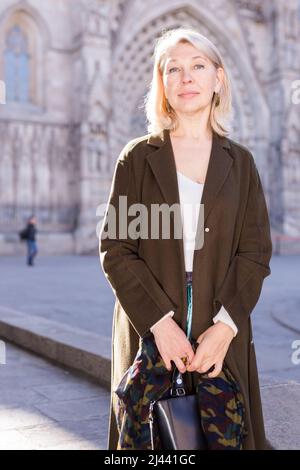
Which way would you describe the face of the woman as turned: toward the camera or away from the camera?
toward the camera

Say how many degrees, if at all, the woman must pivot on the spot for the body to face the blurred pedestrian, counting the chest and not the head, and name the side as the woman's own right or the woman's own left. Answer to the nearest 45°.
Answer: approximately 180°

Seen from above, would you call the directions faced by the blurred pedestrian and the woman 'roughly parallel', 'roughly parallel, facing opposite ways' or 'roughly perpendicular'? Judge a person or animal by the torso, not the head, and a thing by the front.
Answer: roughly perpendicular

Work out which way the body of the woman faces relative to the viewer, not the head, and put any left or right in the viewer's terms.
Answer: facing the viewer

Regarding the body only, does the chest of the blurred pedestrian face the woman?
no
